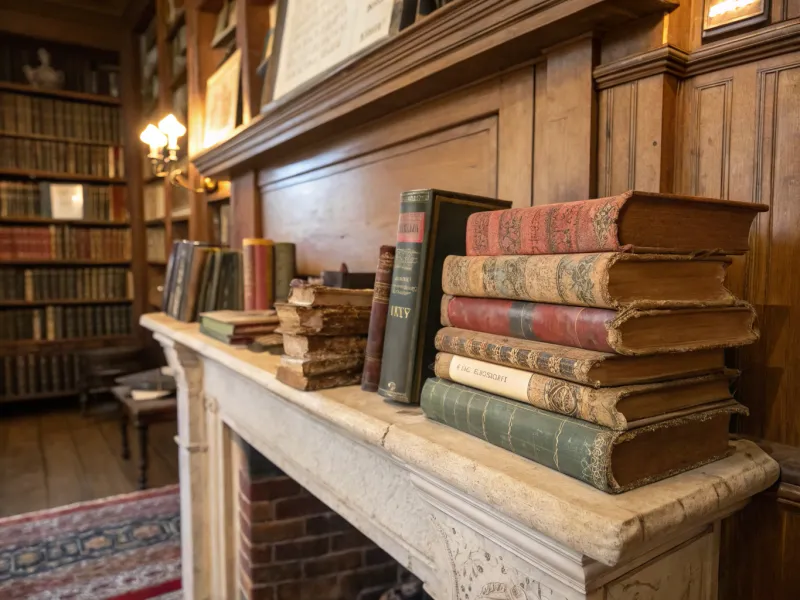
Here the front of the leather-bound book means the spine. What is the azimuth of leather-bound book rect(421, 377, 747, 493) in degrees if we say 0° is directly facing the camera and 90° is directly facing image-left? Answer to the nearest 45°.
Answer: approximately 45°

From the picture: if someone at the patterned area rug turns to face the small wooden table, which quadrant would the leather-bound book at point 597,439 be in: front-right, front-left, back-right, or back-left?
back-right

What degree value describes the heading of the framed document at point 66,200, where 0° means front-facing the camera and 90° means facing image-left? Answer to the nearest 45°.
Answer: approximately 0°

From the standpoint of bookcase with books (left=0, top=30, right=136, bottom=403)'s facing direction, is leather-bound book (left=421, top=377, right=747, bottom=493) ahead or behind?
ahead

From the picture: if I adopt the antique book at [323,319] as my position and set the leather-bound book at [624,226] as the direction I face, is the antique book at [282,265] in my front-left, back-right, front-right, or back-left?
back-left

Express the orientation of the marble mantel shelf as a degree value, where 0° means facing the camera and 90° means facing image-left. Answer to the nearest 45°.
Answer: approximately 45°

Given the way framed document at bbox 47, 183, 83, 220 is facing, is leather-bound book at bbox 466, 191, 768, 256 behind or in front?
in front

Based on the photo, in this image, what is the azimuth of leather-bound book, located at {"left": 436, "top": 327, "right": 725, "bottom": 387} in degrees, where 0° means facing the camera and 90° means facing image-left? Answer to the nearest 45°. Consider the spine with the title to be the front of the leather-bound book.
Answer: approximately 45°

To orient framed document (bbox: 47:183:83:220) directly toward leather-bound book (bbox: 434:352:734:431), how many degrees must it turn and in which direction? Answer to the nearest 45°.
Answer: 0° — it already faces it
